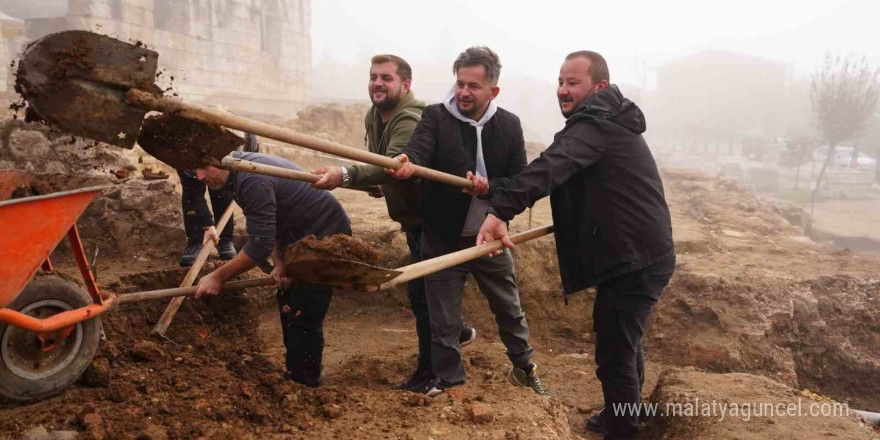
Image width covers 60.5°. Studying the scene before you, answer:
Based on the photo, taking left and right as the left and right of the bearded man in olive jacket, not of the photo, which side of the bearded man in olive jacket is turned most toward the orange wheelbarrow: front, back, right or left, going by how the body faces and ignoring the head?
front

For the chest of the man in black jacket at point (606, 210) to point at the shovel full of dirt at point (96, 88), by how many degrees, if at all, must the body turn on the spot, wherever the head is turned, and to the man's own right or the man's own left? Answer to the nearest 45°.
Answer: approximately 45° to the man's own left

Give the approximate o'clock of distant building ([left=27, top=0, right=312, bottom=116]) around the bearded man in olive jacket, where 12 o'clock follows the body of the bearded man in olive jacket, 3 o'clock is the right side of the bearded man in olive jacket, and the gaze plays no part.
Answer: The distant building is roughly at 4 o'clock from the bearded man in olive jacket.

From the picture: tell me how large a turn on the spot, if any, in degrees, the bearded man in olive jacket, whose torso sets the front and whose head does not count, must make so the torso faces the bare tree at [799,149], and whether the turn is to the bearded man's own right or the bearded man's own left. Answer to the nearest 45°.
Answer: approximately 180°

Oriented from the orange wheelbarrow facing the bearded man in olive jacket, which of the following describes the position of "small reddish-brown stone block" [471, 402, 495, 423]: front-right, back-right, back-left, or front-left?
front-right

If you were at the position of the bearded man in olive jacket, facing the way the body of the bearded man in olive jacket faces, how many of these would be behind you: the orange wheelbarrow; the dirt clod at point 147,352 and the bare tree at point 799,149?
1

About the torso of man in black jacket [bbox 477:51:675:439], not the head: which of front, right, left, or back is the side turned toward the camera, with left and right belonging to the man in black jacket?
left

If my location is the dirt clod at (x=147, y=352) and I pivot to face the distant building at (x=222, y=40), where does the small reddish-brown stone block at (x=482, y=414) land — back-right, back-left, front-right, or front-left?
back-right

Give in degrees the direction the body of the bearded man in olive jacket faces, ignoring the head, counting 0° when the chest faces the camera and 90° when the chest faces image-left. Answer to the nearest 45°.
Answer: approximately 45°
